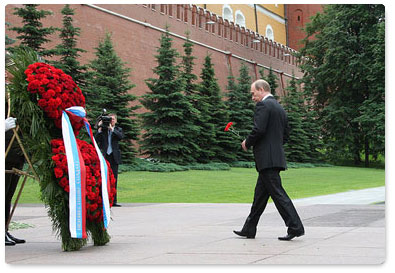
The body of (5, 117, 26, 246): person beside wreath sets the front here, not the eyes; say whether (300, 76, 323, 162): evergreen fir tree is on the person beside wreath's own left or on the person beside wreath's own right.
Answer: on the person beside wreath's own left

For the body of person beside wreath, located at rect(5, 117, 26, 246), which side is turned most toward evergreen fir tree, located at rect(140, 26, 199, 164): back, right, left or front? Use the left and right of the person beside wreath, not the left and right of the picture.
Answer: left

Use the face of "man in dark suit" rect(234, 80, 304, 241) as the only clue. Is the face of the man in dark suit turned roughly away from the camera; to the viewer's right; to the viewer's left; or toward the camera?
to the viewer's left

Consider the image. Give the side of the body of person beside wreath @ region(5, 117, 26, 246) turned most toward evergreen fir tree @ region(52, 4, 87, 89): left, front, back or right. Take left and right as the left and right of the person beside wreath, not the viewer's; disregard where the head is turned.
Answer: left

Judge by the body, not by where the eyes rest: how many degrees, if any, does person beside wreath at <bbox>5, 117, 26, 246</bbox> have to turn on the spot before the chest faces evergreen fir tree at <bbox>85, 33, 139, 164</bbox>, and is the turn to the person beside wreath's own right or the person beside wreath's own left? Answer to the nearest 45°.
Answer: approximately 90° to the person beside wreath's own left

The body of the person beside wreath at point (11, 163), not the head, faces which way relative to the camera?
to the viewer's right

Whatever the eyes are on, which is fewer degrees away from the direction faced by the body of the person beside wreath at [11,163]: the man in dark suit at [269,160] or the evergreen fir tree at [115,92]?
the man in dark suit

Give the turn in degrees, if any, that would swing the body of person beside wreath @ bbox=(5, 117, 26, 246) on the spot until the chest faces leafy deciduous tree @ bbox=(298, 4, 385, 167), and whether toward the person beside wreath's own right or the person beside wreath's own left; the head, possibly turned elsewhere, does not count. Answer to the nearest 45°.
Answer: approximately 45° to the person beside wreath's own left

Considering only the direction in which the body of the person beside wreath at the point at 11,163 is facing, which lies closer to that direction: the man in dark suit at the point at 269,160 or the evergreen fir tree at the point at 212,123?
the man in dark suit

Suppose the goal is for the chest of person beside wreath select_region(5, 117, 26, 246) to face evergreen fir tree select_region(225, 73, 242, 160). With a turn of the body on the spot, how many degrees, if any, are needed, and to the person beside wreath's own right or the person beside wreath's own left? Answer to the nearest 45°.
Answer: approximately 45° to the person beside wreath's own left

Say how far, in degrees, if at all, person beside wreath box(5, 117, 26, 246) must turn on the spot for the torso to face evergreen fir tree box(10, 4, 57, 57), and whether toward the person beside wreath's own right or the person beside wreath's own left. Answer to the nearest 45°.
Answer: approximately 90° to the person beside wreath's own left
